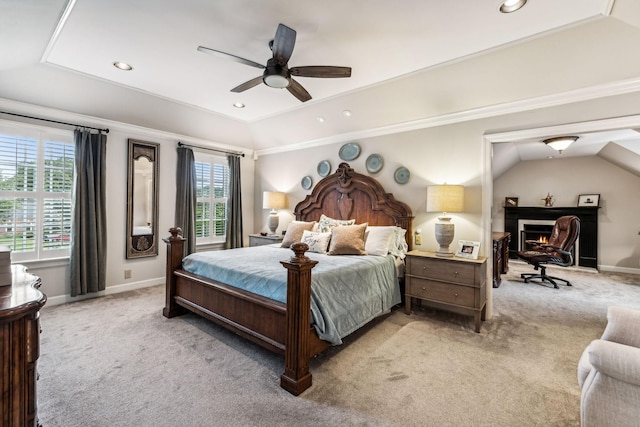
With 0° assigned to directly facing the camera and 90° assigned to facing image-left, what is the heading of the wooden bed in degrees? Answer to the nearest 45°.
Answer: approximately 45°

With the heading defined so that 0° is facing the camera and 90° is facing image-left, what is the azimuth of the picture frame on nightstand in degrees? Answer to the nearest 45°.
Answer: approximately 45°

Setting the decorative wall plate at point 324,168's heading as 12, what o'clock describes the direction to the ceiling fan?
The ceiling fan is roughly at 11 o'clock from the decorative wall plate.

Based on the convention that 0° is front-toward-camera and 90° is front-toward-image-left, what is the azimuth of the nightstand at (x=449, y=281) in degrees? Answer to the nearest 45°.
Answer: approximately 45°

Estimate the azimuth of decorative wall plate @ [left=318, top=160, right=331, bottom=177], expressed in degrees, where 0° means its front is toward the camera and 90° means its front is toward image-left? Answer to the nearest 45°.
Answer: approximately 45°

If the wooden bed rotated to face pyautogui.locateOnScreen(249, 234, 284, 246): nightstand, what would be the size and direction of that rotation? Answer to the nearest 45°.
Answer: approximately 135° to its right

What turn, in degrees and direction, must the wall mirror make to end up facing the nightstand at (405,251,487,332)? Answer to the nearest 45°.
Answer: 0° — it already faces it

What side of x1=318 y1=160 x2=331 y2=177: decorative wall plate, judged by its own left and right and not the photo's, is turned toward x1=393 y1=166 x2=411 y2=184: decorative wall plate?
left

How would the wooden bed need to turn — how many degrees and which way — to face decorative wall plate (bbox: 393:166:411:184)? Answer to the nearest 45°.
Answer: approximately 180°
